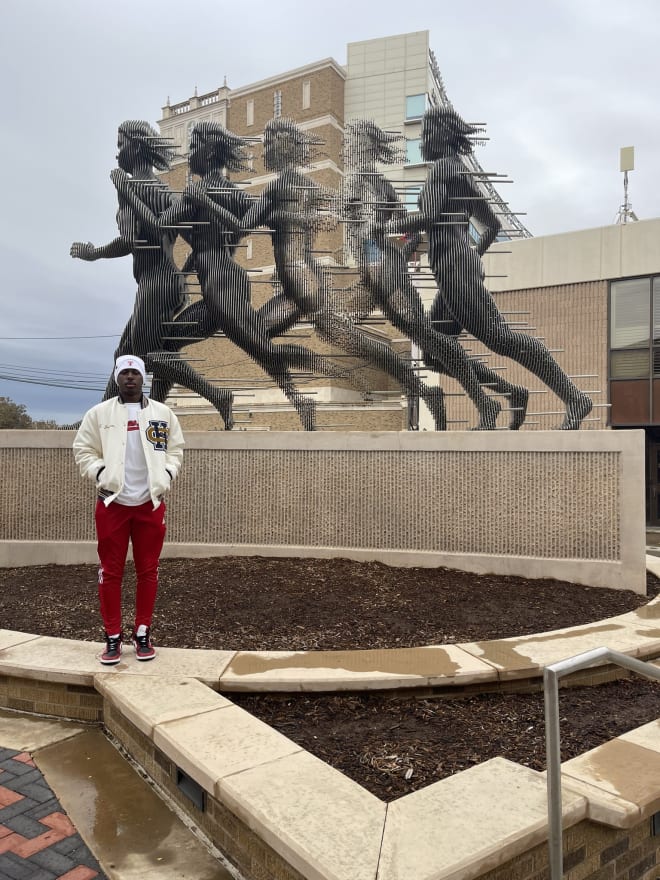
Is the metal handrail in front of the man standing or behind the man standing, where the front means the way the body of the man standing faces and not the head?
in front

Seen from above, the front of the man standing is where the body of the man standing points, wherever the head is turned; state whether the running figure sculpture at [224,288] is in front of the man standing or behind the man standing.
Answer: behind

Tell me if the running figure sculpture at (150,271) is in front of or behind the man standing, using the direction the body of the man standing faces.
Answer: behind

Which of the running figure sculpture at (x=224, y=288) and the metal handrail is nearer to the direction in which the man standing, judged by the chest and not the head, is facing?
the metal handrail

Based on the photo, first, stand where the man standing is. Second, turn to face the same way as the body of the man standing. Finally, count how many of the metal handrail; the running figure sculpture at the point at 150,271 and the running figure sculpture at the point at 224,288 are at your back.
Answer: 2

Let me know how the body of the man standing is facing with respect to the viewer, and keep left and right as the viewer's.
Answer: facing the viewer
